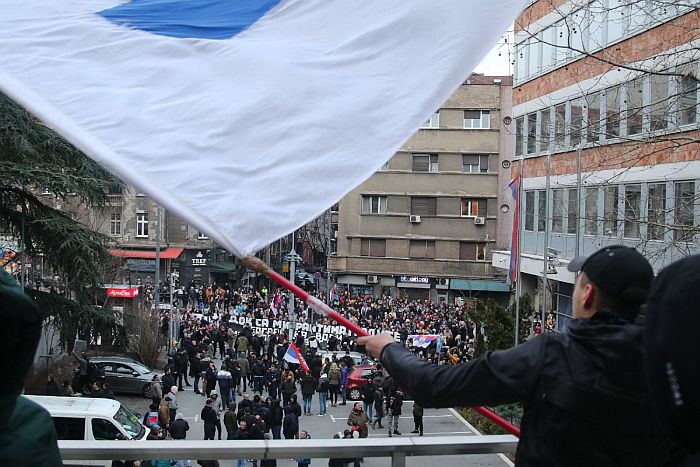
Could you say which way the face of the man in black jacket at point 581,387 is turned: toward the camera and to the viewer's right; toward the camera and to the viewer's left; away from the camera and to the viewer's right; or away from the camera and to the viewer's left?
away from the camera and to the viewer's left

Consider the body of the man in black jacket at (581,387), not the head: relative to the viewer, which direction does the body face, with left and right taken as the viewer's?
facing away from the viewer and to the left of the viewer

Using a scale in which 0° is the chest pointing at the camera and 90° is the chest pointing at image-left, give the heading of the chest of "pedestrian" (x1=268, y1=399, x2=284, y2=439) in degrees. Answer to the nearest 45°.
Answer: approximately 180°

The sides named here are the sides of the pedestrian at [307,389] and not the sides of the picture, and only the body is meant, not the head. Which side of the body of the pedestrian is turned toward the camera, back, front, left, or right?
back

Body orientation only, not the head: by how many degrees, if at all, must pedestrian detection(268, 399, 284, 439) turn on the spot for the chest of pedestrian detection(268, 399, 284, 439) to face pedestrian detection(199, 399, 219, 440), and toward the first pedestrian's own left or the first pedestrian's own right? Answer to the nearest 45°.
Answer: approximately 90° to the first pedestrian's own left

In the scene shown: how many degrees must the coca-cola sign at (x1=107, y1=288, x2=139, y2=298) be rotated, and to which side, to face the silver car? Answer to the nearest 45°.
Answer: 0° — it already faces it
